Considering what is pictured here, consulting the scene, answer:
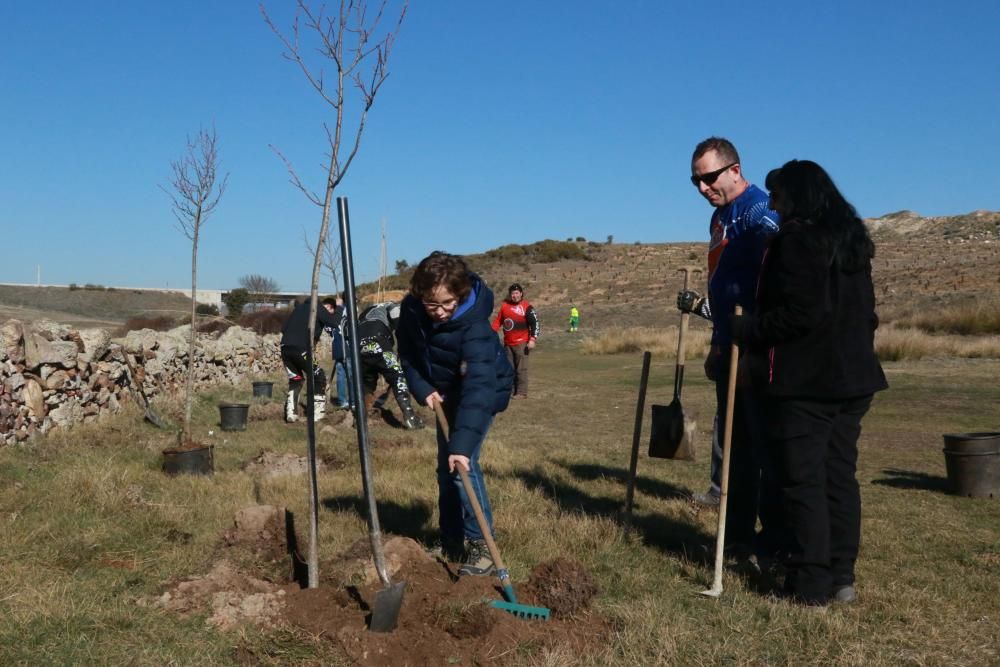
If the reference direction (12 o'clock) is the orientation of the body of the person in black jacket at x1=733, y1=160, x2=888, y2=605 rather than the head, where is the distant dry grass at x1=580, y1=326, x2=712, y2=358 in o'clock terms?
The distant dry grass is roughly at 1 o'clock from the person in black jacket.

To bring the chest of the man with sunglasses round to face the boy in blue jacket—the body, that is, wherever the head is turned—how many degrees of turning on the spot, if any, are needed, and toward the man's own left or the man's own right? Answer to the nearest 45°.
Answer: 0° — they already face them

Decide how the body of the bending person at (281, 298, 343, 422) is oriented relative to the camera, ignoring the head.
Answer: to the viewer's right

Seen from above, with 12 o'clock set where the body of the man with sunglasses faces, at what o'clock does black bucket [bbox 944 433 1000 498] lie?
The black bucket is roughly at 6 o'clock from the man with sunglasses.

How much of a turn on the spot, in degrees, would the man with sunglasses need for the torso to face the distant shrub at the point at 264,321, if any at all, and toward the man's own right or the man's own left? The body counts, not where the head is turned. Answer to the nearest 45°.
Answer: approximately 90° to the man's own right

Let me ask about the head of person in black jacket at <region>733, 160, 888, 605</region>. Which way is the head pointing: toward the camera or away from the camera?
away from the camera

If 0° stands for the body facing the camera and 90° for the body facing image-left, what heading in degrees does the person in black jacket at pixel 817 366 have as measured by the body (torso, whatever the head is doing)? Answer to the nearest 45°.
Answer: approximately 135°

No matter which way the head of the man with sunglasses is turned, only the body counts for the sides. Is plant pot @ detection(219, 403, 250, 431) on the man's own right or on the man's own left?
on the man's own right

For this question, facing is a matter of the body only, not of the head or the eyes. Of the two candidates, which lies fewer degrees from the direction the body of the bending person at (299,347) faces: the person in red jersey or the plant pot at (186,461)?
the person in red jersey
